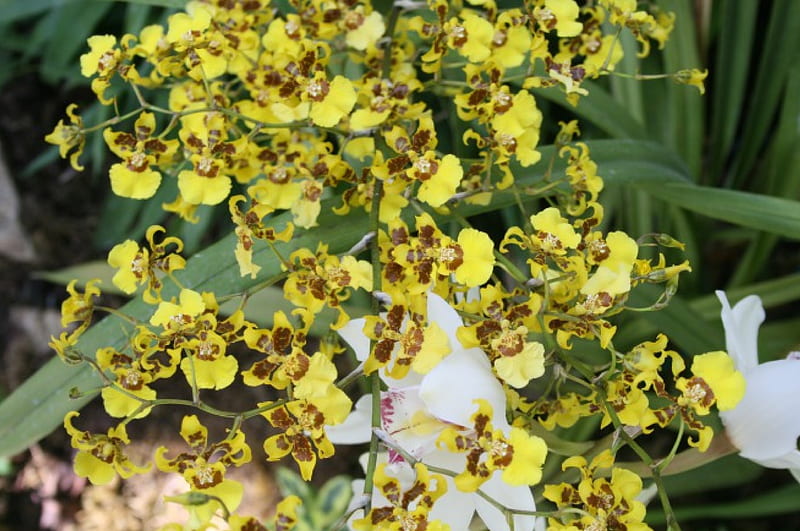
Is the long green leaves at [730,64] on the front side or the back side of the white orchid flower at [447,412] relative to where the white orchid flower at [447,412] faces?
on the back side

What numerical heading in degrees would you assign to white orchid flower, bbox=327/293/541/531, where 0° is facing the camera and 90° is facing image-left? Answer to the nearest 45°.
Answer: approximately 45°

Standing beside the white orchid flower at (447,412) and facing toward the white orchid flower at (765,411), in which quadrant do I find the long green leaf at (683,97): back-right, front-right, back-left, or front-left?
front-left

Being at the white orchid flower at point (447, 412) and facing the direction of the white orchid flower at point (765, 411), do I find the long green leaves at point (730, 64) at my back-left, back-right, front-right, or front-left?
front-left

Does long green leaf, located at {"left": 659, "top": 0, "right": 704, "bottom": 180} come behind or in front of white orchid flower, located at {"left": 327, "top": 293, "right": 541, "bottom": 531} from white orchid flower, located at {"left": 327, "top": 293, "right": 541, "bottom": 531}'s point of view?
behind
